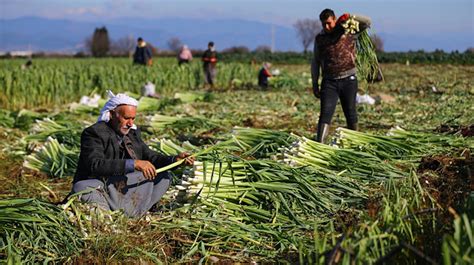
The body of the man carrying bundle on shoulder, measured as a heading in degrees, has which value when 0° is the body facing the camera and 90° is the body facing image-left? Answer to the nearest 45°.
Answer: approximately 0°

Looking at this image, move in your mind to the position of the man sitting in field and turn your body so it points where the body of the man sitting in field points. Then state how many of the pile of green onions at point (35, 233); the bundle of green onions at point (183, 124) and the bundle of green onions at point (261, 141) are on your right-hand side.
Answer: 1

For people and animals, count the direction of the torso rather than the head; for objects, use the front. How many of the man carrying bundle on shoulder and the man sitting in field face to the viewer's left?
0

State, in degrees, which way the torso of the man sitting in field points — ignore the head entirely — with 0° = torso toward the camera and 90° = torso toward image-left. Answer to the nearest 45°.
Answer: approximately 315°

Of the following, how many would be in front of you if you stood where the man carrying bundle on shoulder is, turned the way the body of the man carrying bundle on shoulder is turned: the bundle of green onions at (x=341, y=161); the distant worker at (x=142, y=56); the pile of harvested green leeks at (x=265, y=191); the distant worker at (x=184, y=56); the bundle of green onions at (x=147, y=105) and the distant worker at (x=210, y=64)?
2

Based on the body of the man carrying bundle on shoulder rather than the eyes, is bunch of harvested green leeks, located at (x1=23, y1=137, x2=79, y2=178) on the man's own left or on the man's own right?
on the man's own right

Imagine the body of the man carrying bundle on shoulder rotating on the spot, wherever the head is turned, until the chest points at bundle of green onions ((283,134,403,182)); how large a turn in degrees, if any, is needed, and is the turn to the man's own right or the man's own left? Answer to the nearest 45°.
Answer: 0° — they already face it

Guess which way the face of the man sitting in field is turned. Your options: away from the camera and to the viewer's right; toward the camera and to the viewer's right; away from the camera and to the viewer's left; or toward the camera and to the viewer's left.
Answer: toward the camera and to the viewer's right

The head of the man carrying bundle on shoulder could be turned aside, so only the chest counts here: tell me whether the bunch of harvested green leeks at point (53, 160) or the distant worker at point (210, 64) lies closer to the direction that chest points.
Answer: the bunch of harvested green leeks

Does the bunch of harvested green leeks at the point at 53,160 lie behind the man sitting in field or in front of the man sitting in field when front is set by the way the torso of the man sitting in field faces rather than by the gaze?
behind

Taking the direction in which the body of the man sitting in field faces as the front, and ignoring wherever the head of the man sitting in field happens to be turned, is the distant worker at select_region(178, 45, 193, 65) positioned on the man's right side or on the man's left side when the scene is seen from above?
on the man's left side

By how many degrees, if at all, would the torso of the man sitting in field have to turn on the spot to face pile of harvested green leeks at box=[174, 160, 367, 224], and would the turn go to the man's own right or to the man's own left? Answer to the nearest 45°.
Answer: approximately 45° to the man's own left
